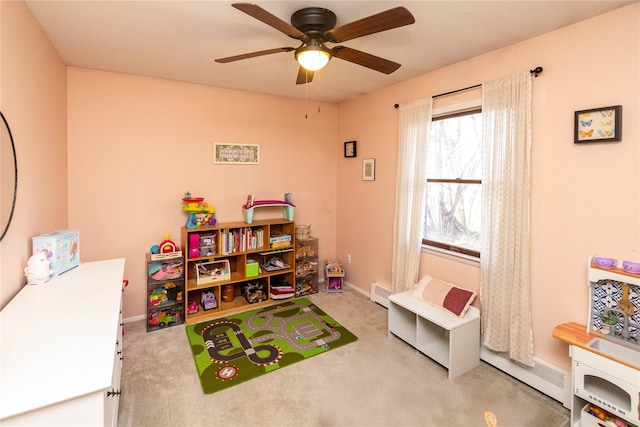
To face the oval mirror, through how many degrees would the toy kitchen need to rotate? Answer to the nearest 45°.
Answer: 0° — it already faces it

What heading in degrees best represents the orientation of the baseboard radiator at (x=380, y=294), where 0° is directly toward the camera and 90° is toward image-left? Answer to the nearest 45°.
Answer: approximately 45°

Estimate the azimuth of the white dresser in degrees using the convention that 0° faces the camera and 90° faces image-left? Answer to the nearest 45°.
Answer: approximately 270°

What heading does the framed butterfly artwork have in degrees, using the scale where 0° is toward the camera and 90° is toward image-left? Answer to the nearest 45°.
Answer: approximately 45°

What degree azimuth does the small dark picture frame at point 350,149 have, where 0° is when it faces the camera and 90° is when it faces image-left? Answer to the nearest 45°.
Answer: approximately 45°

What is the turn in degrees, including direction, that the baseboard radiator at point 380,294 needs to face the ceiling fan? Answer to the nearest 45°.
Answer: approximately 45° to its left
